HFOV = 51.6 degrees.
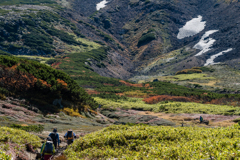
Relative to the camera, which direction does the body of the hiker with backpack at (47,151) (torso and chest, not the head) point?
away from the camera

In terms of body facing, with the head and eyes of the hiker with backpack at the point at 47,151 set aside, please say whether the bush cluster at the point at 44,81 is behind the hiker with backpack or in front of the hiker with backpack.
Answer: in front
